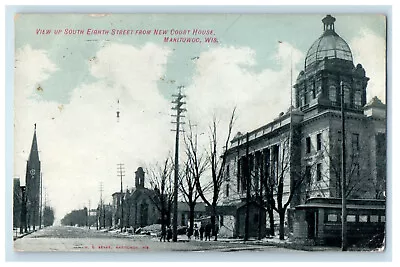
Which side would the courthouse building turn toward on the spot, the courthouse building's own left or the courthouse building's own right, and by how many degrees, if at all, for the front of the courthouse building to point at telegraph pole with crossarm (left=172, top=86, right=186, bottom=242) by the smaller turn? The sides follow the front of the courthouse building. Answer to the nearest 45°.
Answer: approximately 45° to the courthouse building's own right

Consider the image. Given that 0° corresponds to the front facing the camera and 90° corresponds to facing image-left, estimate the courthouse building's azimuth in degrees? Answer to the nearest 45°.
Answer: approximately 45°

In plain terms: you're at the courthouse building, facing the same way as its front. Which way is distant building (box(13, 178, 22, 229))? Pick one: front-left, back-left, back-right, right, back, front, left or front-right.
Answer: front-right

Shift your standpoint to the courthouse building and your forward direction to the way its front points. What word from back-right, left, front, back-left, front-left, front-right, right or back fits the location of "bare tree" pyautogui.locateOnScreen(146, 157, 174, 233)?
front-right
